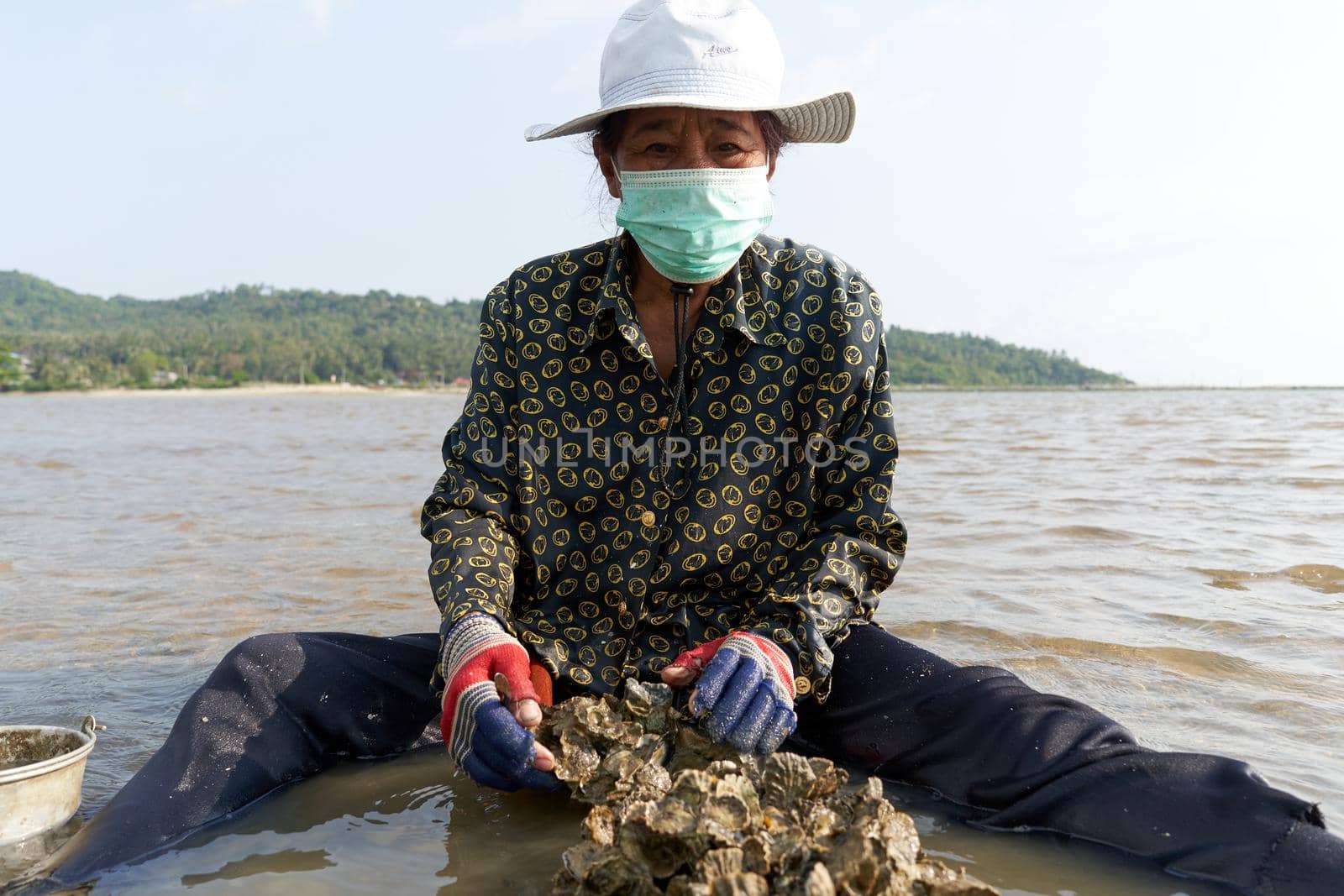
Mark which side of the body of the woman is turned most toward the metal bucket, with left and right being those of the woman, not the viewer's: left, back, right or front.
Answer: right

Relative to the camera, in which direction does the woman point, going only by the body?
toward the camera

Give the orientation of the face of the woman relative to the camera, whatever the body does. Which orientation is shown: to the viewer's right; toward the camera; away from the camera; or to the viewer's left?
toward the camera
